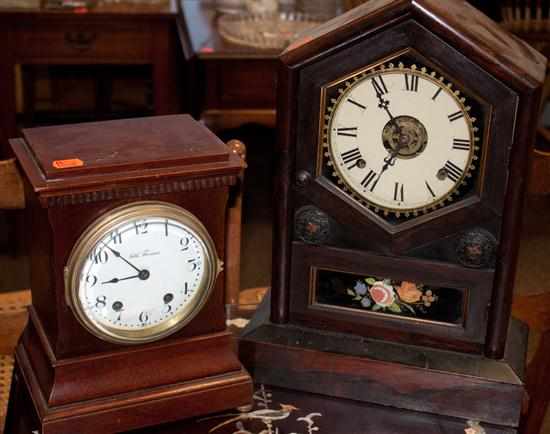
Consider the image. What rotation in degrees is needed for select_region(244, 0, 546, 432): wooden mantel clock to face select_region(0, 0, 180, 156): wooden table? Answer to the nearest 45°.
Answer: approximately 135° to its right

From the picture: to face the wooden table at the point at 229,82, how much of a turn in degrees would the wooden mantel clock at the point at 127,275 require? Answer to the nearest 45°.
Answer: approximately 180°

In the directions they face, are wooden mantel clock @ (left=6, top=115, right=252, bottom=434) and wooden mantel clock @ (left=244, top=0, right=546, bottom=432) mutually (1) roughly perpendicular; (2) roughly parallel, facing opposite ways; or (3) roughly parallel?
roughly parallel

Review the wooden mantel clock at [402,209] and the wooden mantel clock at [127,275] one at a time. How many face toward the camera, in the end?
2

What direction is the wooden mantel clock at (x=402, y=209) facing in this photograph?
toward the camera

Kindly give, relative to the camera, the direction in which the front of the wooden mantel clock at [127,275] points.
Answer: facing the viewer

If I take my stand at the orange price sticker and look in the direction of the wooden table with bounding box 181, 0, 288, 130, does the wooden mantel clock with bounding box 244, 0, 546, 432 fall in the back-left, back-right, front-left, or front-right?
front-right

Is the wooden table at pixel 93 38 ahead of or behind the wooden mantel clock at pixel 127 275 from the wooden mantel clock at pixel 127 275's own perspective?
behind
